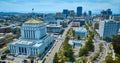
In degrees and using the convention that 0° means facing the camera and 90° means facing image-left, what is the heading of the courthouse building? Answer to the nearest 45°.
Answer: approximately 0°
